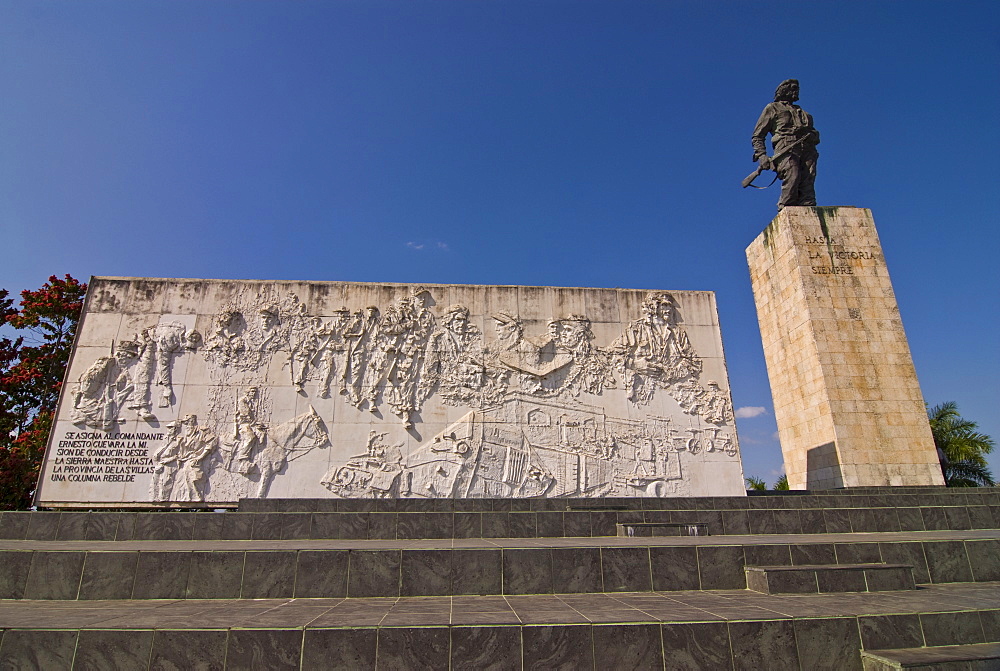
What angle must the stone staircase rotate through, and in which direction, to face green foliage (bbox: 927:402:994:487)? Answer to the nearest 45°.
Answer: approximately 135° to its left

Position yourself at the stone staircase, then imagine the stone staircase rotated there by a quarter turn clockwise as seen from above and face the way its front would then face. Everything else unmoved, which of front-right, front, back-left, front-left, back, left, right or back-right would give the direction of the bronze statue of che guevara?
back-right

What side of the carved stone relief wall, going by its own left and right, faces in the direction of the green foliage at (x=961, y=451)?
left

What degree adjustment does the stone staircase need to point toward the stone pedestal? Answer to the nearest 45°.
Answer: approximately 135° to its left

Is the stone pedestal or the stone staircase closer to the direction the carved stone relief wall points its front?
the stone staircase

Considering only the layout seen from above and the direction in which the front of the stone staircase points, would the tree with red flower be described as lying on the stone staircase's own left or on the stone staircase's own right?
on the stone staircase's own right

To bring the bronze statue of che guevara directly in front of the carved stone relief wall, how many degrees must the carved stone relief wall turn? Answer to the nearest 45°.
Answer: approximately 90° to its left

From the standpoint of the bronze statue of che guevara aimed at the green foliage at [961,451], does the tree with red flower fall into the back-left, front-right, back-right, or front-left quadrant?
back-left

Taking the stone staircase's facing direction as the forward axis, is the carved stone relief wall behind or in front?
behind

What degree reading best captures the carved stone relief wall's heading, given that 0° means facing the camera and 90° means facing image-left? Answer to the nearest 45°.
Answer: approximately 0°
